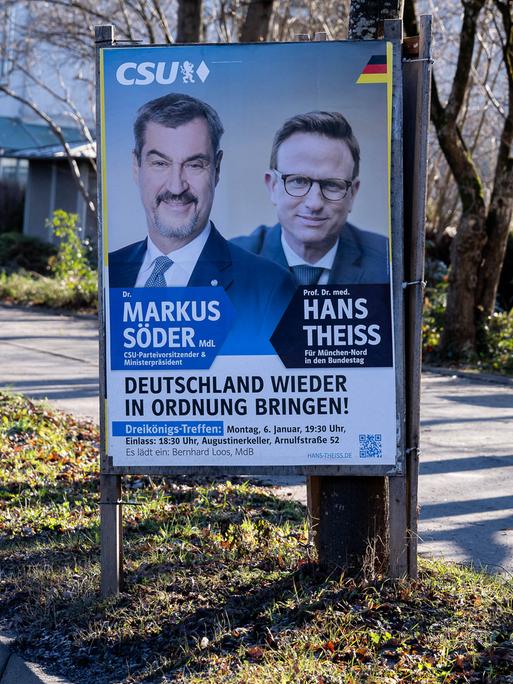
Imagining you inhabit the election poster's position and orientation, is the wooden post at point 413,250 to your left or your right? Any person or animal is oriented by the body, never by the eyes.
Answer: on your left

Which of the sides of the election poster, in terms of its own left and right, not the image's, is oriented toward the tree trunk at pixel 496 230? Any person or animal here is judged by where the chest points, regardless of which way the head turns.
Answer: back

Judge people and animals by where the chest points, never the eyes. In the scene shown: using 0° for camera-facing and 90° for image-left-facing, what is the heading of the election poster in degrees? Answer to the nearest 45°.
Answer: approximately 0°

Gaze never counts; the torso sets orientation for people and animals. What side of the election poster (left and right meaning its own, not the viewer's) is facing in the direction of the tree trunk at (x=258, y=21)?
back

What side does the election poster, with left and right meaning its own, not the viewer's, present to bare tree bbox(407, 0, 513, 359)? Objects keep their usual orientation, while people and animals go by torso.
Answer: back

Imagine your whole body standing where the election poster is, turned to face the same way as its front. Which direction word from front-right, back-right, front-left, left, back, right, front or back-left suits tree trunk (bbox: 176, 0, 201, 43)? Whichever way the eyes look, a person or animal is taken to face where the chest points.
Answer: back
